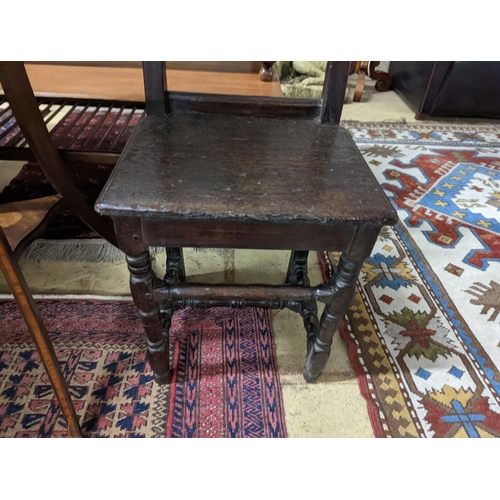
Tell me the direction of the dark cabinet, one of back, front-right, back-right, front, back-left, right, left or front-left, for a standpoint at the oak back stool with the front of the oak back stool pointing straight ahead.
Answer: back-left

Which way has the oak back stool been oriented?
toward the camera

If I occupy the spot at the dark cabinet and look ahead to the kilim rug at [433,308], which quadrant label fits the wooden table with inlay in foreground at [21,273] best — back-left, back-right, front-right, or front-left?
front-right
